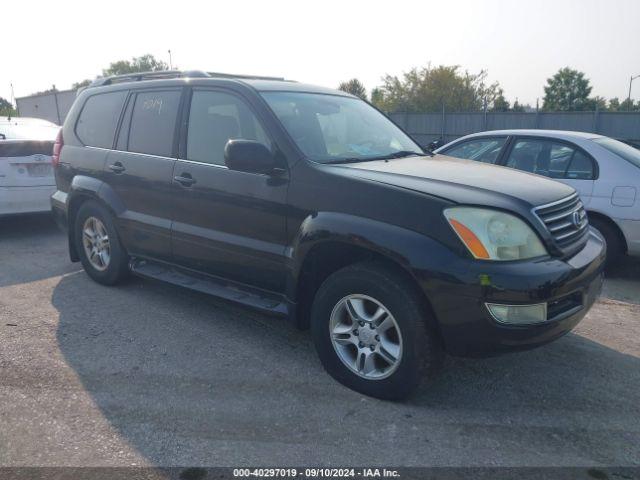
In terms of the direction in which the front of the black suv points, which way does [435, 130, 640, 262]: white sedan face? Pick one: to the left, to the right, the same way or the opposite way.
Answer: the opposite way

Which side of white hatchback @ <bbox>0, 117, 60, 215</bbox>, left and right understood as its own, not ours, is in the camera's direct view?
back

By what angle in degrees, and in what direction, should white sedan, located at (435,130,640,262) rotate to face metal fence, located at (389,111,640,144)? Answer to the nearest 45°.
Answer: approximately 45° to its right

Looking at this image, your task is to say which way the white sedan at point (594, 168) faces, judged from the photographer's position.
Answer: facing away from the viewer and to the left of the viewer

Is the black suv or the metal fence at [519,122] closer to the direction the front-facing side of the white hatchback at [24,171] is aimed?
the metal fence

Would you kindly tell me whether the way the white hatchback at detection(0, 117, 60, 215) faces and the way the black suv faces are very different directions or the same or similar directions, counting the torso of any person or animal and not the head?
very different directions

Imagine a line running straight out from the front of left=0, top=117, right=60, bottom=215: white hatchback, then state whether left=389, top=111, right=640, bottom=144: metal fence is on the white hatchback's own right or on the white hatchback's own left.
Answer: on the white hatchback's own right

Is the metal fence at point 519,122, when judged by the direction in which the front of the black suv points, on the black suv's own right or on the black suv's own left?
on the black suv's own left

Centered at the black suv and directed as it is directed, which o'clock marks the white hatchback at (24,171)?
The white hatchback is roughly at 6 o'clock from the black suv.

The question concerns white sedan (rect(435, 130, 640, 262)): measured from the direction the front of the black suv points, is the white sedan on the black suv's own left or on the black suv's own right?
on the black suv's own left

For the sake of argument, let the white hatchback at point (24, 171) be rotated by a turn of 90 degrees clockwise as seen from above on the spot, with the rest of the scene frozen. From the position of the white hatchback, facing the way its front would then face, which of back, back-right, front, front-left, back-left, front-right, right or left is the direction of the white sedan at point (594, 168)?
front-right

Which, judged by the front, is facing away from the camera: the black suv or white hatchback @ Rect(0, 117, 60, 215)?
the white hatchback

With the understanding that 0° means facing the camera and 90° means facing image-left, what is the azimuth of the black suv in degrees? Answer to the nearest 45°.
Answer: approximately 315°
